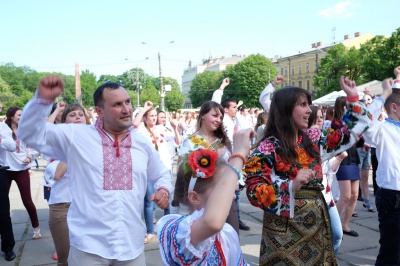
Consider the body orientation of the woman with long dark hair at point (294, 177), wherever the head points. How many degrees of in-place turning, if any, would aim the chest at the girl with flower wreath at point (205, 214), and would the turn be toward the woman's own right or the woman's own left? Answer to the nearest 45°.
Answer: approximately 90° to the woman's own right

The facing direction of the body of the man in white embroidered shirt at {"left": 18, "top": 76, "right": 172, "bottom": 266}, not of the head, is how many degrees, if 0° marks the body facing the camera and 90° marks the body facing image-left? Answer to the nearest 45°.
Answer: approximately 315°

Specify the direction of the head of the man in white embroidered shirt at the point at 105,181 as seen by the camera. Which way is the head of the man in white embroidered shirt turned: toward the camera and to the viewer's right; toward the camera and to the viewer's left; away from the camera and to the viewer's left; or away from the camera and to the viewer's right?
toward the camera and to the viewer's right

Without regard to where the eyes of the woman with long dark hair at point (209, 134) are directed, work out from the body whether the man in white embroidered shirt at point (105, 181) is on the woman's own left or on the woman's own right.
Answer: on the woman's own right

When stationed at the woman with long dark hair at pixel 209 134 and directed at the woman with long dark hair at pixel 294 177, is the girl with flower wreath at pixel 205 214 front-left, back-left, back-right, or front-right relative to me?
front-right

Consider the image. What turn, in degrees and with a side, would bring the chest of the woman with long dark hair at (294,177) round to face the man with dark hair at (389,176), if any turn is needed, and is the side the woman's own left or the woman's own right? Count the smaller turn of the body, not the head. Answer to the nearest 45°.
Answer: approximately 90° to the woman's own left

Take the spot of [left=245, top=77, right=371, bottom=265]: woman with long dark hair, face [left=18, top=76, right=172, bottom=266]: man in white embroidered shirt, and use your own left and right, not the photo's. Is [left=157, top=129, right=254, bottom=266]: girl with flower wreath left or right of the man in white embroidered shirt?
left

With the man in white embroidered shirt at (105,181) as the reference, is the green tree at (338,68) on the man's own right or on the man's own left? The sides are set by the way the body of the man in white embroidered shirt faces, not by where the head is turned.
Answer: on the man's own left

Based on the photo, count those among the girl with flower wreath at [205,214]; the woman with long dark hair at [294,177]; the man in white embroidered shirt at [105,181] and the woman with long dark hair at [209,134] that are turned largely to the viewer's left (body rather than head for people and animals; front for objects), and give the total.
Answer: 0

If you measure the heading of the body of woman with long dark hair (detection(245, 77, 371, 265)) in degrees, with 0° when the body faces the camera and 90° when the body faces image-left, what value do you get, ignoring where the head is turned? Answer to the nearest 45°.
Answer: approximately 315°

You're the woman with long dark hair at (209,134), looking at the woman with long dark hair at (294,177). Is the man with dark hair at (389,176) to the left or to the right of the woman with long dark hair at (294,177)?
left

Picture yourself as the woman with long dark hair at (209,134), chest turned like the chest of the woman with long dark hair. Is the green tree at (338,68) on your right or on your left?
on your left
